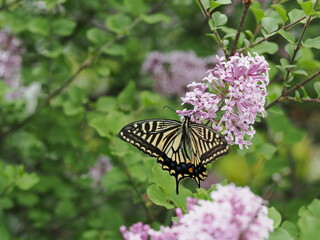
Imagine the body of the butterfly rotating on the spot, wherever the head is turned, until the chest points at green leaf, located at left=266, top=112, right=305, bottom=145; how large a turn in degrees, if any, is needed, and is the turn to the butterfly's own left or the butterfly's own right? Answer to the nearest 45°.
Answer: approximately 45° to the butterfly's own right

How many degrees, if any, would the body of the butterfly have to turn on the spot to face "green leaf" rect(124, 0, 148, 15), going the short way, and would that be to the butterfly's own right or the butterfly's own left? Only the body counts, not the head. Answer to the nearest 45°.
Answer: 0° — it already faces it

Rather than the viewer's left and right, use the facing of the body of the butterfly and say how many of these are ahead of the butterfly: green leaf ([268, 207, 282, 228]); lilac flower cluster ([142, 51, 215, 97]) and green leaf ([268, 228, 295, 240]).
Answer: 1

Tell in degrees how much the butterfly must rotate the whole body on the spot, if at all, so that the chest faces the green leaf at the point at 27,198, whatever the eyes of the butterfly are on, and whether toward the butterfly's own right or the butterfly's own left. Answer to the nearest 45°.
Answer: approximately 45° to the butterfly's own left

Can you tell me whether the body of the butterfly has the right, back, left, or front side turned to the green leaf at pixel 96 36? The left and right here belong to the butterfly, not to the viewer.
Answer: front

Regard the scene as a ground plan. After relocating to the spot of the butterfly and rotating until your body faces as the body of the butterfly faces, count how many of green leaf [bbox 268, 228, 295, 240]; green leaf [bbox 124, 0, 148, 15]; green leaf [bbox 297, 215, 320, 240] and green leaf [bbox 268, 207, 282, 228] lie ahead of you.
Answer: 1

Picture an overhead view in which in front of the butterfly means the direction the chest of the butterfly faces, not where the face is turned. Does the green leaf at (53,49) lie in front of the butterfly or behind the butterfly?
in front

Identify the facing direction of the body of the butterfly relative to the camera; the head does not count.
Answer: away from the camera

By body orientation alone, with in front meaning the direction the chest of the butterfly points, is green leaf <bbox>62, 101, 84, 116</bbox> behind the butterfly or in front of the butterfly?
in front
